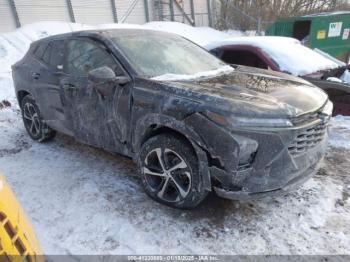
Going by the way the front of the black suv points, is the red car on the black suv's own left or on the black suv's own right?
on the black suv's own left

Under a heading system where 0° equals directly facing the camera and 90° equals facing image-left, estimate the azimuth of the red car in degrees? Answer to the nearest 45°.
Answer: approximately 315°

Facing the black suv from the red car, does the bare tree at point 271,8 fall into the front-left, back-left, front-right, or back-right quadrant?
back-right

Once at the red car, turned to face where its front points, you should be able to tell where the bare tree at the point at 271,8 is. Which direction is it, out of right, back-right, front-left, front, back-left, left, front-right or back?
back-left

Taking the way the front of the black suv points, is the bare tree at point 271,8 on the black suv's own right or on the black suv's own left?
on the black suv's own left

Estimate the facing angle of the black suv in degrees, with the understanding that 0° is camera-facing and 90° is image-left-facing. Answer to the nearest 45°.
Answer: approximately 315°
